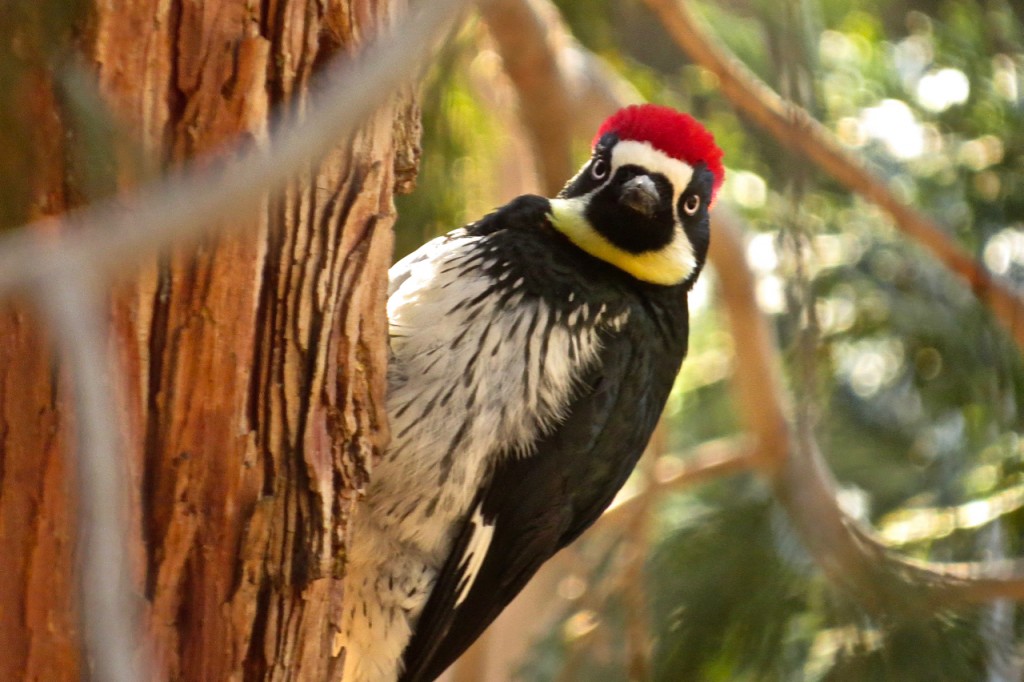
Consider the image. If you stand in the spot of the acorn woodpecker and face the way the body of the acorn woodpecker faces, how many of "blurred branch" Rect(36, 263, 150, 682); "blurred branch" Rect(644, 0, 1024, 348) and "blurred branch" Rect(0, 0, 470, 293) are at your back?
1

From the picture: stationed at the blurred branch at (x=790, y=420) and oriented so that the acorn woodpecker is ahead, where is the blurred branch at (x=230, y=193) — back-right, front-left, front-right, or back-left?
front-left

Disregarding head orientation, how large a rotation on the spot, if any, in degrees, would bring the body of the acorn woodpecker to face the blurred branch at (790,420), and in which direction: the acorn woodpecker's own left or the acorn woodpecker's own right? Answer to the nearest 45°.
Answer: approximately 180°

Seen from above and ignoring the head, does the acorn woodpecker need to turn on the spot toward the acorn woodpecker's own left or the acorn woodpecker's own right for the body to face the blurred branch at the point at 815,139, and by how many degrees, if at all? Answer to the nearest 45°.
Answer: approximately 180°

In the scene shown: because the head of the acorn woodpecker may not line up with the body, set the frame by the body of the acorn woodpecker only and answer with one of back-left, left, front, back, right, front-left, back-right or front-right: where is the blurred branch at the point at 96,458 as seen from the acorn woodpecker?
front-left

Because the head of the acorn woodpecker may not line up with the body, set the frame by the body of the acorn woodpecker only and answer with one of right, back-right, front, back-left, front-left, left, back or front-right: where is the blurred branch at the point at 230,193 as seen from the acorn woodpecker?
front-left
